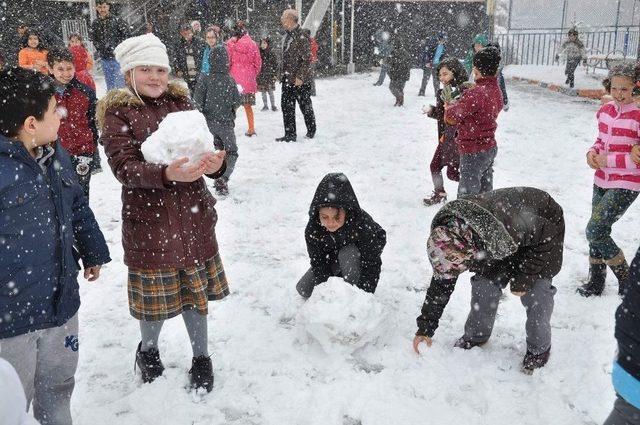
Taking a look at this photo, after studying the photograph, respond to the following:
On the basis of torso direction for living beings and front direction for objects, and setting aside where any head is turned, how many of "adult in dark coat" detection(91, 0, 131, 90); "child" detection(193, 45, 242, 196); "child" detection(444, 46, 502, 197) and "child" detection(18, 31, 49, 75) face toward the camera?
2

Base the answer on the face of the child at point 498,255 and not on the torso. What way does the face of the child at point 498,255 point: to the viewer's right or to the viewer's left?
to the viewer's left

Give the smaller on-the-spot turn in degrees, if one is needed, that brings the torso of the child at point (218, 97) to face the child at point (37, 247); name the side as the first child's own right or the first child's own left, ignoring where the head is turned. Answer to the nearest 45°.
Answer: approximately 180°

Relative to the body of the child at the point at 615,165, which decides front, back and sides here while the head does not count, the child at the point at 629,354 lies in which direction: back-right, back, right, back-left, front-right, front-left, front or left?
front-left

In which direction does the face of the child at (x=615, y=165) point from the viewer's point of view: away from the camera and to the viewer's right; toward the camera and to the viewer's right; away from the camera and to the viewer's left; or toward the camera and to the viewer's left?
toward the camera and to the viewer's left

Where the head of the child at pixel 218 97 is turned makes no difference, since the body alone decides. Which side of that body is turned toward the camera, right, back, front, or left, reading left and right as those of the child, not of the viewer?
back

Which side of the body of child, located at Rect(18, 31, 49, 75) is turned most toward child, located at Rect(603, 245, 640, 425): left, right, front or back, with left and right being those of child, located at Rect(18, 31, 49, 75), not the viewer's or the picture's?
front

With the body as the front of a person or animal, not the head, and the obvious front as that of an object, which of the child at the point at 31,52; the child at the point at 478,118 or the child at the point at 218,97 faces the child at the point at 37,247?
the child at the point at 31,52

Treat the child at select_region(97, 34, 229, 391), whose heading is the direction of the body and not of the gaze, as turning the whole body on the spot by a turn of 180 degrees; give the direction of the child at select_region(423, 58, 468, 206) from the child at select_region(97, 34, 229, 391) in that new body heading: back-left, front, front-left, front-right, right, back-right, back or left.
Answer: right

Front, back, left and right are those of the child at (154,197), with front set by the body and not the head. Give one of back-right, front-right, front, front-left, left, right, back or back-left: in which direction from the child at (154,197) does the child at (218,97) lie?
back-left

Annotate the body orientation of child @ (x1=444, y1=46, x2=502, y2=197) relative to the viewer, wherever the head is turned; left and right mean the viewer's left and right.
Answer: facing away from the viewer and to the left of the viewer

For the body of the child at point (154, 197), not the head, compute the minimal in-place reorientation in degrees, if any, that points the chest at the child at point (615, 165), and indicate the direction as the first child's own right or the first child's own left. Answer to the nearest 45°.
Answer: approximately 45° to the first child's own left

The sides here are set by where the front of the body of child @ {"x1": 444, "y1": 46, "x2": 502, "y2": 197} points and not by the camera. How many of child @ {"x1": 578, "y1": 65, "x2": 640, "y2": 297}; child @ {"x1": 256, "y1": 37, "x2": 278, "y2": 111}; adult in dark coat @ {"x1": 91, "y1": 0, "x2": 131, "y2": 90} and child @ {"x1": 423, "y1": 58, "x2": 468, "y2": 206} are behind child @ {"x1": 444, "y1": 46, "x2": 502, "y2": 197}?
1

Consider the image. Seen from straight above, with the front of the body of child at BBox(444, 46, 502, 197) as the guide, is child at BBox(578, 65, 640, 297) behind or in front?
behind

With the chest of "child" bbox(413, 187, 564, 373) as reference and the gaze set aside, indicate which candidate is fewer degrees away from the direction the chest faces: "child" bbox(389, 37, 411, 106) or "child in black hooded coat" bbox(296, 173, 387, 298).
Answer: the child in black hooded coat
